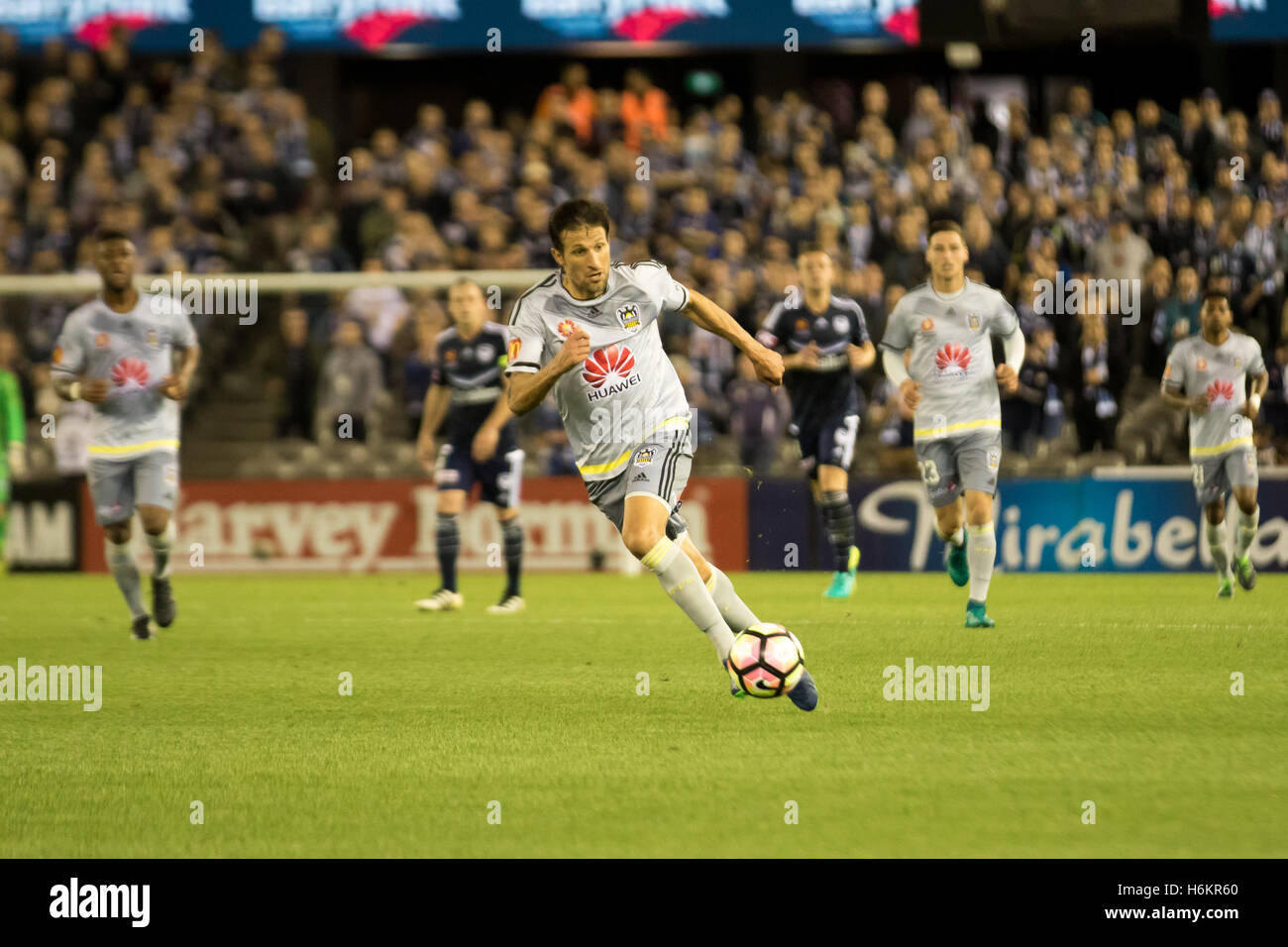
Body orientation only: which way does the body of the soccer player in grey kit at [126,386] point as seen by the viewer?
toward the camera

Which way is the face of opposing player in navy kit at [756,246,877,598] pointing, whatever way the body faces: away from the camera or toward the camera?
toward the camera

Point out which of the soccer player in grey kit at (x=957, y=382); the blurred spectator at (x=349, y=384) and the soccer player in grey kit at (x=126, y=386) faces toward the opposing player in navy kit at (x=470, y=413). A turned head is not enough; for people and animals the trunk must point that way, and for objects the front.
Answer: the blurred spectator

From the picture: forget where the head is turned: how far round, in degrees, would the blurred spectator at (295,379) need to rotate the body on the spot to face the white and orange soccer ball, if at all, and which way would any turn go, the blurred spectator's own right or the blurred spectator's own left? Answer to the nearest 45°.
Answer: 0° — they already face it

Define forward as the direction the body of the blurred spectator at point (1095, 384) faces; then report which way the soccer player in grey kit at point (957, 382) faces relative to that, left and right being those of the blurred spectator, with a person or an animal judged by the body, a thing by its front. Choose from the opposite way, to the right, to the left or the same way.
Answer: the same way

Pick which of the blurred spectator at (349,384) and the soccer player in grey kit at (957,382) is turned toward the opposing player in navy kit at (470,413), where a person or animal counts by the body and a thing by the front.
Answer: the blurred spectator

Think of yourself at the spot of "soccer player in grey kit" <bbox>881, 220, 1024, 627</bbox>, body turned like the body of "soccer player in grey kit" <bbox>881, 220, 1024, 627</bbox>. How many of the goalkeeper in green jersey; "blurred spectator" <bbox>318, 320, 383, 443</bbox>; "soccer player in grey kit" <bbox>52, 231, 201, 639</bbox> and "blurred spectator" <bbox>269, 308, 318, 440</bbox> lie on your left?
0

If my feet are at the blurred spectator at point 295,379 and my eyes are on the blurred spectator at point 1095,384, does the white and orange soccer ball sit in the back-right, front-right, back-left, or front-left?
front-right

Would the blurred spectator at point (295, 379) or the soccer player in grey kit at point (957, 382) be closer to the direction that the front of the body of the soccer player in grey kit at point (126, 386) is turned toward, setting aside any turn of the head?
the soccer player in grey kit

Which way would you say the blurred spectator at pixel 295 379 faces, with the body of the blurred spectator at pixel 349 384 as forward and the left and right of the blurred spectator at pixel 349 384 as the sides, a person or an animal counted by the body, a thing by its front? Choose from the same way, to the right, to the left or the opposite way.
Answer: the same way

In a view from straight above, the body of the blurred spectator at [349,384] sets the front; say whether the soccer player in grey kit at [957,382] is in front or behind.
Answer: in front

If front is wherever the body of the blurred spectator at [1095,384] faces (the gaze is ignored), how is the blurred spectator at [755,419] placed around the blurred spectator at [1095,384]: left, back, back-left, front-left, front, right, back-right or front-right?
right

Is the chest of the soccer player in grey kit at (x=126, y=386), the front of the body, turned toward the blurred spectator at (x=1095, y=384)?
no

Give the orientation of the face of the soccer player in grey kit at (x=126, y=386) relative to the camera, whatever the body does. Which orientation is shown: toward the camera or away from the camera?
toward the camera

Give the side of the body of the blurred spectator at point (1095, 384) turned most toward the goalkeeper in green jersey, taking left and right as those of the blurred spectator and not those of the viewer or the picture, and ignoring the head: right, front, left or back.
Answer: right

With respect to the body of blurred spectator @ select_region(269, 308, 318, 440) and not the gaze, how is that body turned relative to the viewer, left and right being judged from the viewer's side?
facing the viewer

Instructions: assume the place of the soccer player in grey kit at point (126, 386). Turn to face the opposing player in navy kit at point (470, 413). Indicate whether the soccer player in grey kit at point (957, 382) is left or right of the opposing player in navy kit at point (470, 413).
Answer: right

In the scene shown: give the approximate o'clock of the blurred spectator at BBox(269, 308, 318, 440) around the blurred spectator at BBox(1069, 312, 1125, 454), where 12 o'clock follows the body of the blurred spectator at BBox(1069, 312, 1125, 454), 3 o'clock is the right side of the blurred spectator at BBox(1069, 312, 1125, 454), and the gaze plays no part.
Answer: the blurred spectator at BBox(269, 308, 318, 440) is roughly at 3 o'clock from the blurred spectator at BBox(1069, 312, 1125, 454).

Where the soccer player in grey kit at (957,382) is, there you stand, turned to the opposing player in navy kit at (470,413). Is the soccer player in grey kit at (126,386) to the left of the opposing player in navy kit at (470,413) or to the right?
left
